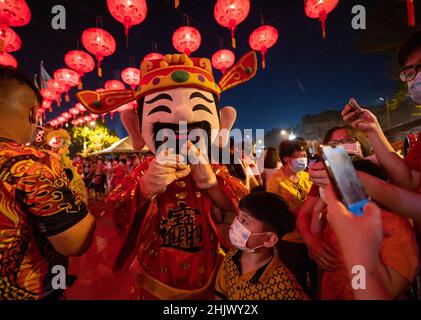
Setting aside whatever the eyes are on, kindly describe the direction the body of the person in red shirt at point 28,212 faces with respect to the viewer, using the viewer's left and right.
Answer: facing away from the viewer and to the right of the viewer

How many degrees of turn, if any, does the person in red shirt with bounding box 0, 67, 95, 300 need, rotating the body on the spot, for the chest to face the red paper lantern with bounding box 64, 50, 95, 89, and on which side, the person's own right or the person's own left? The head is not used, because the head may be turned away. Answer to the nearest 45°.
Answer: approximately 45° to the person's own left

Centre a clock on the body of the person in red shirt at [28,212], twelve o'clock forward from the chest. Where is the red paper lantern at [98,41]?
The red paper lantern is roughly at 11 o'clock from the person in red shirt.

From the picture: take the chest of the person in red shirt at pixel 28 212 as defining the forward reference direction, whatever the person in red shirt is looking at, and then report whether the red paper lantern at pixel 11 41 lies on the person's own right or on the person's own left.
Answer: on the person's own left

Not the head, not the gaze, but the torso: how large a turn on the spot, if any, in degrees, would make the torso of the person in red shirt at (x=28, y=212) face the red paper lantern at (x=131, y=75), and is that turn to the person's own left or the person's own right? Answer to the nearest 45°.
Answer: approximately 45° to the person's own left

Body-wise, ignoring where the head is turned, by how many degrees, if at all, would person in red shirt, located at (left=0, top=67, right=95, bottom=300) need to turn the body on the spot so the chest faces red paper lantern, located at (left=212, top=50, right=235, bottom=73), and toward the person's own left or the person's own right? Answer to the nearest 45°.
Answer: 0° — they already face it
